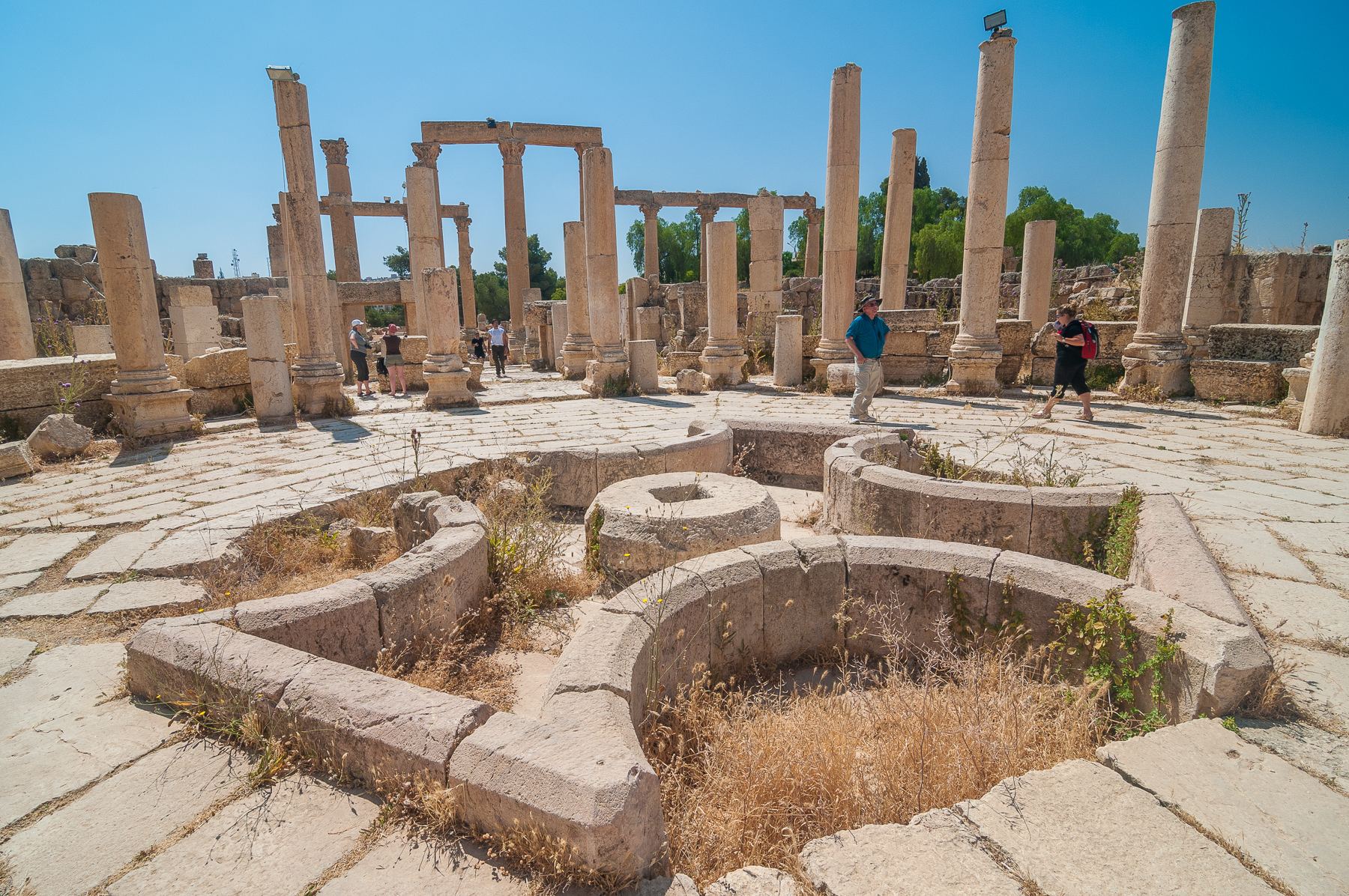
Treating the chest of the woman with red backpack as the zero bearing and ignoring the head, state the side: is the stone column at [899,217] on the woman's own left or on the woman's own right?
on the woman's own right

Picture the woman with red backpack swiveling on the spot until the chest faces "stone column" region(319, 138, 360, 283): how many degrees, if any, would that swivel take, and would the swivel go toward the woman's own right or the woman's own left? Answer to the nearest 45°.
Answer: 0° — they already face it

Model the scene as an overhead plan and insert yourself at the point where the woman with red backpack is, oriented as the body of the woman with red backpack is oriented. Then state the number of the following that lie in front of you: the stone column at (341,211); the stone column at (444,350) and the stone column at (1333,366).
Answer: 2

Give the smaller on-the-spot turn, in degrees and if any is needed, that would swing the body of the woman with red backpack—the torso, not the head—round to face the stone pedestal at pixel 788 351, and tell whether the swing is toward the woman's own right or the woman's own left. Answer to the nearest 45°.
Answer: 0° — they already face it

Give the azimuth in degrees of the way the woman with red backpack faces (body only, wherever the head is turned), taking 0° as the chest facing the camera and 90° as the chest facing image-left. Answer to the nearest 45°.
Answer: approximately 90°

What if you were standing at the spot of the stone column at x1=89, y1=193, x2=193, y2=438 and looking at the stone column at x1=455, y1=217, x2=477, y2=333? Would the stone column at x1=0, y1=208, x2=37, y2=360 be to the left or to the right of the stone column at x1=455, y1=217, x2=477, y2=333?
left

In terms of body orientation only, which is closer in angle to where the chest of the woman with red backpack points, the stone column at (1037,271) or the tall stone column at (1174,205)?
the stone column

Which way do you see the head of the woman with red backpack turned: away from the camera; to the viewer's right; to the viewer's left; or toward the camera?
to the viewer's left

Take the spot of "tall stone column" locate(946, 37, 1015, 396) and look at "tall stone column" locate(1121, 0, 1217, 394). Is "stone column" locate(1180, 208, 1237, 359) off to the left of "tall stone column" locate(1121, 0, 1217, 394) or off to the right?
left

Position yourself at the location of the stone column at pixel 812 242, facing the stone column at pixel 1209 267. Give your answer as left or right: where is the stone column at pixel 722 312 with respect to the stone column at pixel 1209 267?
right

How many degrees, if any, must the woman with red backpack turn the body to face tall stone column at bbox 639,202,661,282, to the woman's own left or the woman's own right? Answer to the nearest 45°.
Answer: approximately 45° to the woman's own right
